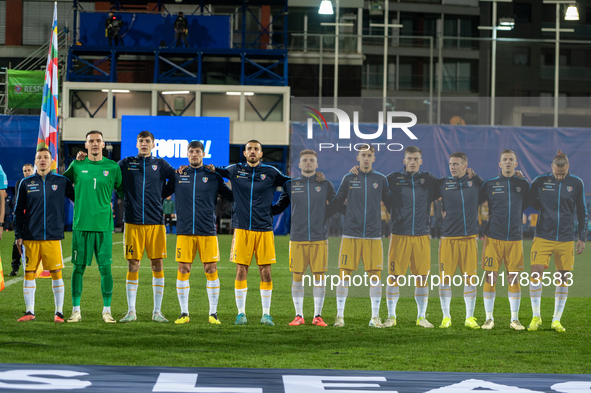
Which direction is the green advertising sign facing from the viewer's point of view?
toward the camera

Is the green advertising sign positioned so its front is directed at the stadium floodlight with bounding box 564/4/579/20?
no

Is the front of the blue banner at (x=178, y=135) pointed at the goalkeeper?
yes

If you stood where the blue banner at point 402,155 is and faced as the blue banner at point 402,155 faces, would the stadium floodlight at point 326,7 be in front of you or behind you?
behind

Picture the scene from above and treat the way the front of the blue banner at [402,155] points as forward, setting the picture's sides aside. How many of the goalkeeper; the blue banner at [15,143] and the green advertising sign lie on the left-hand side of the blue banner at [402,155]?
0

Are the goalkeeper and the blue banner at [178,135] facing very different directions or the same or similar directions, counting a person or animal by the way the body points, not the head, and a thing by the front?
same or similar directions

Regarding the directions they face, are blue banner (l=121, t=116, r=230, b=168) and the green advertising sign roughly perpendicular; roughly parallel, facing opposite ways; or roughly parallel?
roughly parallel

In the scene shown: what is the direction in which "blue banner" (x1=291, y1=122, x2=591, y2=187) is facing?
toward the camera

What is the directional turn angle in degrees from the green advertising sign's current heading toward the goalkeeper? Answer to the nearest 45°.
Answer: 0° — it already faces them

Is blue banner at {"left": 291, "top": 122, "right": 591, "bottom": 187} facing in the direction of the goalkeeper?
no

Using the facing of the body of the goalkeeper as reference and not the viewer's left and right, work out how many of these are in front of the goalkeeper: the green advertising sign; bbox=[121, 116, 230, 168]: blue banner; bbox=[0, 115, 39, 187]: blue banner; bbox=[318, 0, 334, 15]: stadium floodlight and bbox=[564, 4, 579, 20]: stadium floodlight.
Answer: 0

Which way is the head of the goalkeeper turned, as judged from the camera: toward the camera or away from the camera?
toward the camera

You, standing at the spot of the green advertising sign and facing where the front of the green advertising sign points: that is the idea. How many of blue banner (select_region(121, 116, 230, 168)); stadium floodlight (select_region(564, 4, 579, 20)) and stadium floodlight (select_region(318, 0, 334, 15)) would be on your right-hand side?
0

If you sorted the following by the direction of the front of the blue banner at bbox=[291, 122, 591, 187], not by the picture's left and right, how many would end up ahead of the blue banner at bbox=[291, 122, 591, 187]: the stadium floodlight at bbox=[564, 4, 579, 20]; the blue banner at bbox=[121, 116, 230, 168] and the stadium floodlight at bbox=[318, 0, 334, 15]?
0

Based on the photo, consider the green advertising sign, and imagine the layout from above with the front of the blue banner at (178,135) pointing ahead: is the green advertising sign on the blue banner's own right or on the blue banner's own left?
on the blue banner's own right

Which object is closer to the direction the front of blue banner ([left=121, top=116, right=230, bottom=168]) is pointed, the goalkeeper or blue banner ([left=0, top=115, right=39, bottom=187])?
the goalkeeper

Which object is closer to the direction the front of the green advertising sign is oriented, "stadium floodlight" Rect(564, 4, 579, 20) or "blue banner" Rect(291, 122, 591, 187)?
the blue banner

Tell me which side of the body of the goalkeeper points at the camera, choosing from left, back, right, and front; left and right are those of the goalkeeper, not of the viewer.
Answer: front
